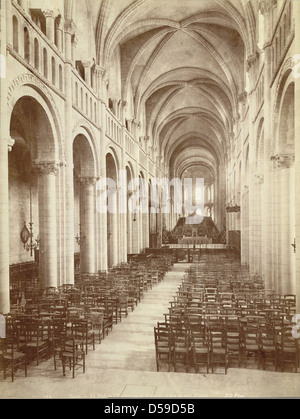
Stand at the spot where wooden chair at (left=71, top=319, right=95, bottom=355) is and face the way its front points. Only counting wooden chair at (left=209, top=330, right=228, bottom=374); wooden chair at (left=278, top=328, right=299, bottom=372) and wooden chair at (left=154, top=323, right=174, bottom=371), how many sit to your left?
0

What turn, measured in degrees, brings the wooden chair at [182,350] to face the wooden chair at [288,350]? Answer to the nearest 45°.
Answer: approximately 90° to its right

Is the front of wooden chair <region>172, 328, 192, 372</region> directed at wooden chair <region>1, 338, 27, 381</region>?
no

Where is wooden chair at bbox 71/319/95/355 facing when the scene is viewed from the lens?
facing away from the viewer and to the right of the viewer

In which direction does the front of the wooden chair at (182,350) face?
away from the camera

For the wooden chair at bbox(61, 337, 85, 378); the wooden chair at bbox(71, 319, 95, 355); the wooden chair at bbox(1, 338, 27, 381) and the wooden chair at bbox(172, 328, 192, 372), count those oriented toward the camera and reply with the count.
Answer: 0

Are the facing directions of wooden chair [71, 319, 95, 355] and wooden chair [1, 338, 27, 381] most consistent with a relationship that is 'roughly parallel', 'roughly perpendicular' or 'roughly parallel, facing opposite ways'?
roughly parallel

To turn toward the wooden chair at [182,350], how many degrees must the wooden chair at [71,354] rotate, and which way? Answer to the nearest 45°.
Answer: approximately 45° to its right

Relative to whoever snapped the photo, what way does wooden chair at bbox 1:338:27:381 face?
facing away from the viewer and to the right of the viewer

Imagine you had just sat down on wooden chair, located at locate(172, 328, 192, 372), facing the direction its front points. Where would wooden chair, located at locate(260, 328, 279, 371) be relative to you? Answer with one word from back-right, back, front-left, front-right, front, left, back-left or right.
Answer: right

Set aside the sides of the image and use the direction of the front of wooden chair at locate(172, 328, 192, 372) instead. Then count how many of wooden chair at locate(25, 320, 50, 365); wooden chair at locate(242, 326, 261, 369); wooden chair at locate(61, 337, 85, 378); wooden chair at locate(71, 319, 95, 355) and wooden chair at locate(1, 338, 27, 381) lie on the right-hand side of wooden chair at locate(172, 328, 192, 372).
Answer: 1

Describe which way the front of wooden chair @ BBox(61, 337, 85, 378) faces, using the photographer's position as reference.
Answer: facing away from the viewer and to the right of the viewer
